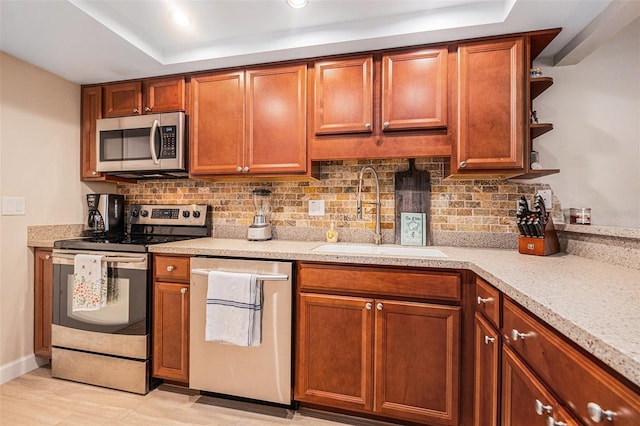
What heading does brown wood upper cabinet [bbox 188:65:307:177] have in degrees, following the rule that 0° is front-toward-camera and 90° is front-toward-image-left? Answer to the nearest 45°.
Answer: approximately 45°

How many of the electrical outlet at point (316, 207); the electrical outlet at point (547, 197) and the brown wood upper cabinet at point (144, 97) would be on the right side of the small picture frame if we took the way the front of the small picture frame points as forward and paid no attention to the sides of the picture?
2

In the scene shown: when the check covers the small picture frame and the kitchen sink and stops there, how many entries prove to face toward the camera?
2

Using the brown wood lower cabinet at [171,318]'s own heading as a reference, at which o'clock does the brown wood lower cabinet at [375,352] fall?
the brown wood lower cabinet at [375,352] is roughly at 9 o'clock from the brown wood lower cabinet at [171,318].

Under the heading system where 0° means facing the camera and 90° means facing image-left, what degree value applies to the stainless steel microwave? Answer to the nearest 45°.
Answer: approximately 45°

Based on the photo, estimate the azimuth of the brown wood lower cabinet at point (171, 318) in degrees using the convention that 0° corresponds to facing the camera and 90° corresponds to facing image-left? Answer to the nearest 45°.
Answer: approximately 45°
